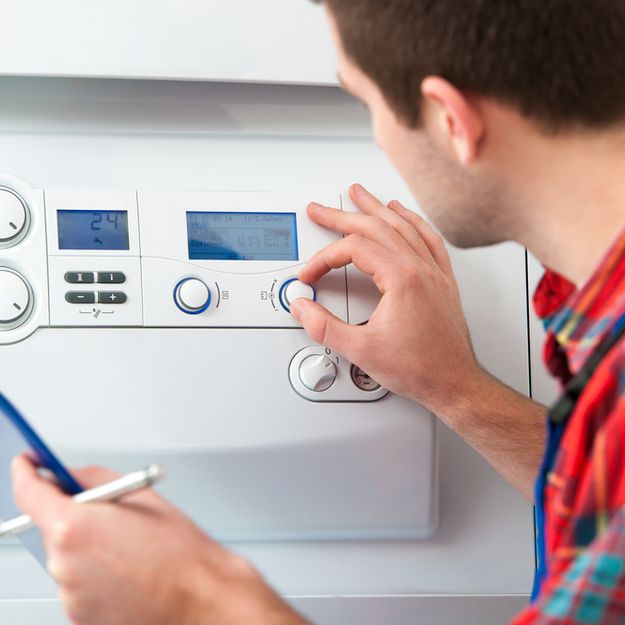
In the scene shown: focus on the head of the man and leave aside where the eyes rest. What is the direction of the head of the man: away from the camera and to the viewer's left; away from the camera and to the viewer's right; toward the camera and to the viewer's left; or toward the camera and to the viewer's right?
away from the camera and to the viewer's left

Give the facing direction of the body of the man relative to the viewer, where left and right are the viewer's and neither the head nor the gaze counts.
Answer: facing away from the viewer and to the left of the viewer

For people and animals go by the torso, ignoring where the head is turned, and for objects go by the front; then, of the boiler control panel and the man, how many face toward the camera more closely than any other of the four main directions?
1

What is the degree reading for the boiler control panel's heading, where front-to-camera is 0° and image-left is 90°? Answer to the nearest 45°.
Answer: approximately 0°
